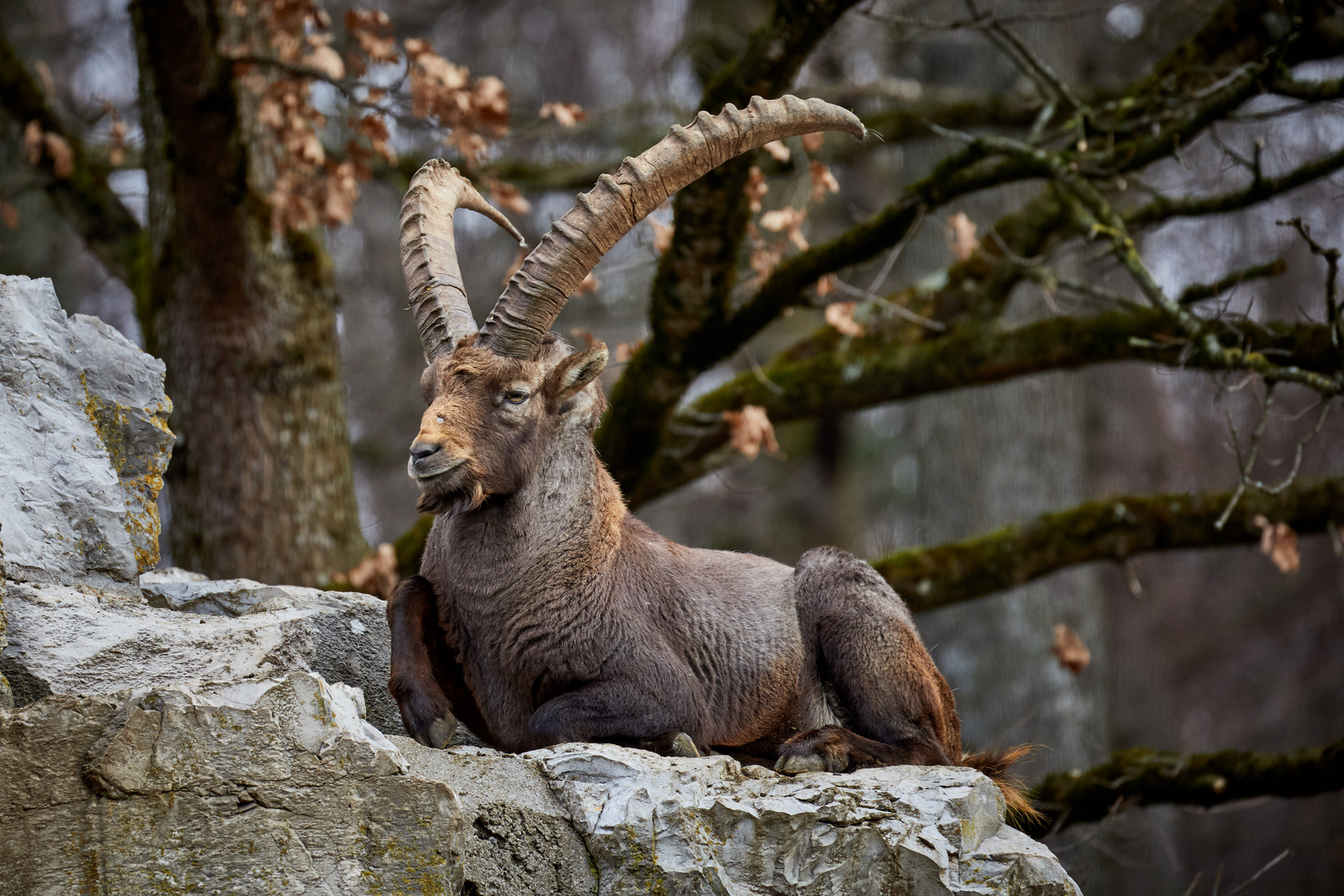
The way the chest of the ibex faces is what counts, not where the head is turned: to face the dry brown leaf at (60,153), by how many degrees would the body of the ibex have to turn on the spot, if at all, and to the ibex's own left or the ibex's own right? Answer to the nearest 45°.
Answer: approximately 90° to the ibex's own right

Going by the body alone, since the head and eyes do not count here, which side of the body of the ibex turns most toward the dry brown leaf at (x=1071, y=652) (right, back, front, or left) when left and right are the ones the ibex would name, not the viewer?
back

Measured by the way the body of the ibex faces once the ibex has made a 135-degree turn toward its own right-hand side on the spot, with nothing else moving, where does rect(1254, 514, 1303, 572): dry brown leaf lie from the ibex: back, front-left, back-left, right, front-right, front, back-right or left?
front-right

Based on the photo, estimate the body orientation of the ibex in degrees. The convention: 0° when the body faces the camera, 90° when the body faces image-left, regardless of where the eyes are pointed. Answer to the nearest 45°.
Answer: approximately 45°

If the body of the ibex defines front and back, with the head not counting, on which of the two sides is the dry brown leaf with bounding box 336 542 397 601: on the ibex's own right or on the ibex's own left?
on the ibex's own right

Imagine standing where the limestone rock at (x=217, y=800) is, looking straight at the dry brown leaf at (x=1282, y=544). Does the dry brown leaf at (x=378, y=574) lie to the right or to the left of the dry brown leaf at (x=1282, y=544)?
left

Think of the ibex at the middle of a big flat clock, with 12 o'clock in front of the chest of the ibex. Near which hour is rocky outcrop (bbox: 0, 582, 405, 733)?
The rocky outcrop is roughly at 12 o'clock from the ibex.

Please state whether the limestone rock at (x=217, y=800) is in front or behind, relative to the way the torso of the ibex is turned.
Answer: in front

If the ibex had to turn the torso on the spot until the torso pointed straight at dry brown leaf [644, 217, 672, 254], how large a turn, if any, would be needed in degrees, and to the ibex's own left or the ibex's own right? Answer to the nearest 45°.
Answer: approximately 135° to the ibex's own right

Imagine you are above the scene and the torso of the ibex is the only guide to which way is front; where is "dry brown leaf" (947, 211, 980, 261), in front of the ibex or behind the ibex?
behind
